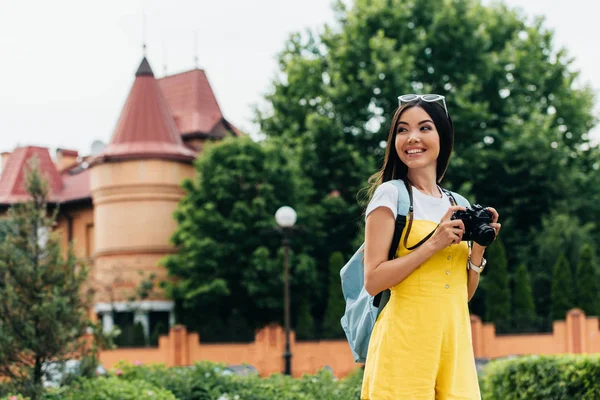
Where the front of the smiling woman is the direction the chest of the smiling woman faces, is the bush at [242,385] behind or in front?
behind

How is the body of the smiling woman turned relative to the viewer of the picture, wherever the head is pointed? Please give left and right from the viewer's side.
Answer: facing the viewer and to the right of the viewer

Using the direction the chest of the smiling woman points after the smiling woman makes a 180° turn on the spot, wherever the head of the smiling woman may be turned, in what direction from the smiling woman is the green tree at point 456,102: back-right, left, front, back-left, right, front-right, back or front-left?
front-right

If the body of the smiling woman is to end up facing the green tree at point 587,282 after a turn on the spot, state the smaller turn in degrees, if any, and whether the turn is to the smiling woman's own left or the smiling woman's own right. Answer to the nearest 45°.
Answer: approximately 135° to the smiling woman's own left

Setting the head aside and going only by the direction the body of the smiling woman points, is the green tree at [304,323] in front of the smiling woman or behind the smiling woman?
behind

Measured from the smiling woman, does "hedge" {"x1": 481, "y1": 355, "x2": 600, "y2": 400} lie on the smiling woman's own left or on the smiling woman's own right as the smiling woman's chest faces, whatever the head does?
on the smiling woman's own left

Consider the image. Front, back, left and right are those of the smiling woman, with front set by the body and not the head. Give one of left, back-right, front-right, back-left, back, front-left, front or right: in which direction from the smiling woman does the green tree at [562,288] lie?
back-left

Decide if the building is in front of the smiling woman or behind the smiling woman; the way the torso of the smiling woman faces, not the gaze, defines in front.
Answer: behind

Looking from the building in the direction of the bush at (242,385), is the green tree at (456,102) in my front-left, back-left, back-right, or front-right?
front-left

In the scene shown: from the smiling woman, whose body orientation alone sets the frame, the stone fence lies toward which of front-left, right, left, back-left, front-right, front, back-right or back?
back-left
